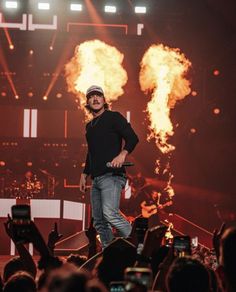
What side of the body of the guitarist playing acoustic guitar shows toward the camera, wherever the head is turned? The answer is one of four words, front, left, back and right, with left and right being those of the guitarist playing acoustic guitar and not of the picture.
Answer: front

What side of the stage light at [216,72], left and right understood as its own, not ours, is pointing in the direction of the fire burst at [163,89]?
right

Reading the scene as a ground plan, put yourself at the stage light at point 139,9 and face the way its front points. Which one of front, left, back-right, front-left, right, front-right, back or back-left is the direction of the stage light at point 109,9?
right

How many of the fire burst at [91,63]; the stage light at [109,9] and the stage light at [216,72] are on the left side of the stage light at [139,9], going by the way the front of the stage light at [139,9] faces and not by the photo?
1

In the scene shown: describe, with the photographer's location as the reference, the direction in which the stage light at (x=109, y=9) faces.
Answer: facing the viewer

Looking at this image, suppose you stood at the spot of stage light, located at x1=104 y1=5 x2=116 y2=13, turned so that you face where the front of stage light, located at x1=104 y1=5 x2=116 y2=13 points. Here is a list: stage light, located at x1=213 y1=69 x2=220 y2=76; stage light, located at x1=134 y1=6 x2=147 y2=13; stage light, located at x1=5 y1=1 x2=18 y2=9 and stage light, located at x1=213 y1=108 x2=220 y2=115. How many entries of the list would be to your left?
3

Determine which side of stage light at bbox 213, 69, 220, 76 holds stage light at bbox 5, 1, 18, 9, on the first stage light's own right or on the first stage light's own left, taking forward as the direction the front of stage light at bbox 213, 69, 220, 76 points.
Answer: on the first stage light's own right

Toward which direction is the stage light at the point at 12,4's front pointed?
toward the camera

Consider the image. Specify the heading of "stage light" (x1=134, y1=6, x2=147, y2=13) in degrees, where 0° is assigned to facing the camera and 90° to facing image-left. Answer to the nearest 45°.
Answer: approximately 0°

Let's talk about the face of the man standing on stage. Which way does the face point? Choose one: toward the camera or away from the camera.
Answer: toward the camera

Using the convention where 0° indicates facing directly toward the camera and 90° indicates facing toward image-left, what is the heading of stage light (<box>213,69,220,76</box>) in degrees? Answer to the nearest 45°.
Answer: approximately 0°

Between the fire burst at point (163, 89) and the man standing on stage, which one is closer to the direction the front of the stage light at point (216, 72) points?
the man standing on stage

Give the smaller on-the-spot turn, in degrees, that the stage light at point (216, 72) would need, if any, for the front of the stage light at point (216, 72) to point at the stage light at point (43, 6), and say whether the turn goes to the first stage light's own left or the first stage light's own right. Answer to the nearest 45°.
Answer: approximately 90° to the first stage light's own right
